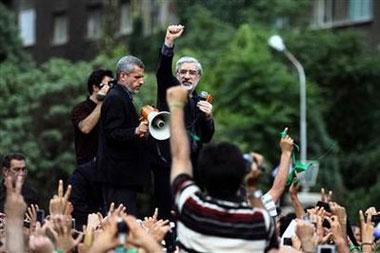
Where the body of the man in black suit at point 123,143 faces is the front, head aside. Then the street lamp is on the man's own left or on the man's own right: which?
on the man's own left

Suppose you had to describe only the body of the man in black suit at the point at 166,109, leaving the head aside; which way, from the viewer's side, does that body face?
toward the camera

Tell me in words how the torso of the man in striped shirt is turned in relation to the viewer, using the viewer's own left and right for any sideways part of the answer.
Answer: facing away from the viewer

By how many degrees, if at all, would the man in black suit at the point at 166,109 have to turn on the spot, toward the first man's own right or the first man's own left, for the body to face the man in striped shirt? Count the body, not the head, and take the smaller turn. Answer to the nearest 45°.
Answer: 0° — they already face them

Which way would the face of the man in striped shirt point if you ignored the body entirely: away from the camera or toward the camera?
away from the camera

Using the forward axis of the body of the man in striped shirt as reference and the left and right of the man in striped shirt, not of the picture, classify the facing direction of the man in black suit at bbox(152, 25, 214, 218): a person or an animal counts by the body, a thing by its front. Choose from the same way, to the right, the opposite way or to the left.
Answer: the opposite way

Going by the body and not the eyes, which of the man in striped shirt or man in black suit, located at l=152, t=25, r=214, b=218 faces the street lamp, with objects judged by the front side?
the man in striped shirt

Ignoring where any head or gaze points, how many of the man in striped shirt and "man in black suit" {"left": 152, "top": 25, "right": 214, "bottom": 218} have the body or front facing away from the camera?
1
